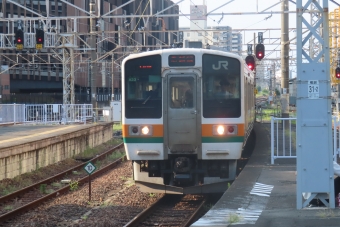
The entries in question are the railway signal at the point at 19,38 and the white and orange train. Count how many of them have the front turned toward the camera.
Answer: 2

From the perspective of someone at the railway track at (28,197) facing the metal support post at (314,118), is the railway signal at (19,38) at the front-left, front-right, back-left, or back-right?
back-left

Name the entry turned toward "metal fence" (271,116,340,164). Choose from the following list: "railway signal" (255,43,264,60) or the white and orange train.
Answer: the railway signal

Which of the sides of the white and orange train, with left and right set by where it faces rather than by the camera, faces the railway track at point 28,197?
right

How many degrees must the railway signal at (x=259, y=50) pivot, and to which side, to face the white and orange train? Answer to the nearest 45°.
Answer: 0° — it already faces it

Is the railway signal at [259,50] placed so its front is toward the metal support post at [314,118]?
yes

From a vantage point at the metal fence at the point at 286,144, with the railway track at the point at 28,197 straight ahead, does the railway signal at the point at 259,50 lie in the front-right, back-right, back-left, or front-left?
back-right

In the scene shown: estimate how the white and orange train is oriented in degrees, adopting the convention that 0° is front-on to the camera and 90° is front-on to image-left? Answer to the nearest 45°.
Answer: approximately 0°

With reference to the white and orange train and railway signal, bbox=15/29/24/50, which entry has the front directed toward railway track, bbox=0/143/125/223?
the railway signal

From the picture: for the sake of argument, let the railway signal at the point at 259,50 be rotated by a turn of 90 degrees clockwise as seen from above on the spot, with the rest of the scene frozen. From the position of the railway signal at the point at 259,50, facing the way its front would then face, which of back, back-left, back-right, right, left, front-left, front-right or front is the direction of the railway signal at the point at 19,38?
front
